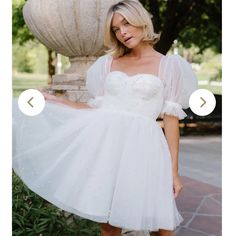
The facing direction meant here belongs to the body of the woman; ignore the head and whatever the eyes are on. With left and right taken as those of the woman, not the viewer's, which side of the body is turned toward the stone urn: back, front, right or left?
back

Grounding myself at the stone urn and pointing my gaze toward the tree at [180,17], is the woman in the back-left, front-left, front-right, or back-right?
back-right

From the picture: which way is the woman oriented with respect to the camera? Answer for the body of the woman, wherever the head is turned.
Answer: toward the camera

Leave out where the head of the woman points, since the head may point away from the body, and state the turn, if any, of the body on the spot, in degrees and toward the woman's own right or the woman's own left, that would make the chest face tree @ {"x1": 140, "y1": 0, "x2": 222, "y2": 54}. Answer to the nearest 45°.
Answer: approximately 180°

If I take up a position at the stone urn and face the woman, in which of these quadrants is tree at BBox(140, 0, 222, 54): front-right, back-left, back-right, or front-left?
back-left
